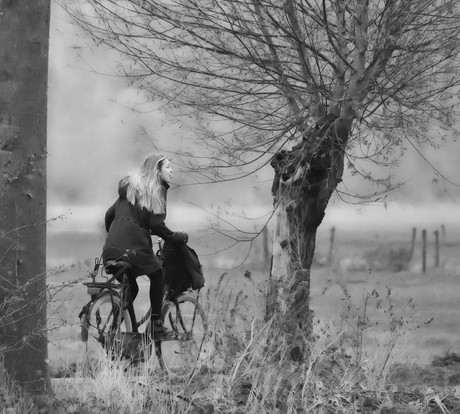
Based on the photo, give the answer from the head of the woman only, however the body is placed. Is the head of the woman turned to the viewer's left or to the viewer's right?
to the viewer's right

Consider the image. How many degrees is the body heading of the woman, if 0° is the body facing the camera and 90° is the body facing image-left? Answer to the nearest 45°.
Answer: approximately 225°

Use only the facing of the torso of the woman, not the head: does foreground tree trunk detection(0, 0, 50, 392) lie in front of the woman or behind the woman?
behind
